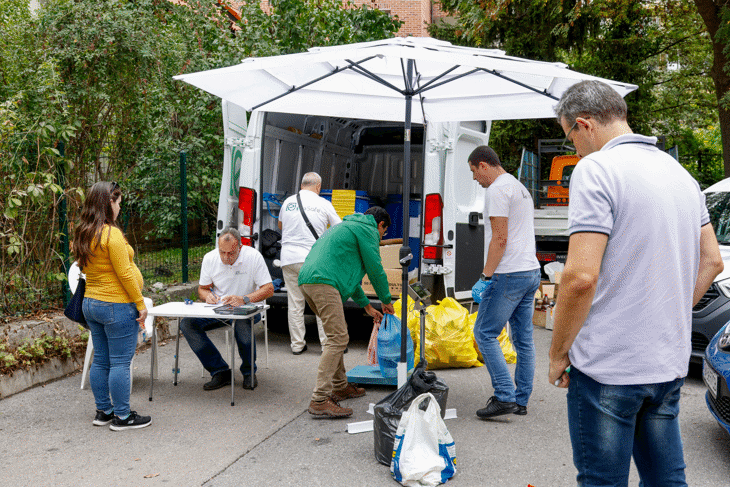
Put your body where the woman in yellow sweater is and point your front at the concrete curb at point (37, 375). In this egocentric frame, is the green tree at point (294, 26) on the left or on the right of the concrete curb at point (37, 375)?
right

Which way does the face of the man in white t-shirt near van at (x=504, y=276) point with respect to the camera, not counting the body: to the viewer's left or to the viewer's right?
to the viewer's left

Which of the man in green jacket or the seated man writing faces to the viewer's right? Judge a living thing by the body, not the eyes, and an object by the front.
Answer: the man in green jacket

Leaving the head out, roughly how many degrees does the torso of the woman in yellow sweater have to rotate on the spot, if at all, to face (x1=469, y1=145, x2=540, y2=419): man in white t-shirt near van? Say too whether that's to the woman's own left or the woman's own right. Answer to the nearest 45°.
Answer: approximately 45° to the woman's own right

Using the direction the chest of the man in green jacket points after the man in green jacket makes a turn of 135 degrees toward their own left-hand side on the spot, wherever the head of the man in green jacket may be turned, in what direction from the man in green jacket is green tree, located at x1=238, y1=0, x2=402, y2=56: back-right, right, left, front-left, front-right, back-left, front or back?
front-right

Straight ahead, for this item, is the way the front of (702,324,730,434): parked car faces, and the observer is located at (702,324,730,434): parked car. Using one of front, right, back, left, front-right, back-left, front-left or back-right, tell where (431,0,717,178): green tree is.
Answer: back-right

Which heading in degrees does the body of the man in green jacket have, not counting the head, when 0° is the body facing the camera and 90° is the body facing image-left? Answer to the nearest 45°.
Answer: approximately 270°

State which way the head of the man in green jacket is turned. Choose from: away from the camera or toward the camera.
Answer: away from the camera

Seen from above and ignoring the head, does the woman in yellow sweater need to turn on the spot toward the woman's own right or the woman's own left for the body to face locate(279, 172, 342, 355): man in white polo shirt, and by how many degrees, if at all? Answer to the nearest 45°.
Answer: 0° — they already face them

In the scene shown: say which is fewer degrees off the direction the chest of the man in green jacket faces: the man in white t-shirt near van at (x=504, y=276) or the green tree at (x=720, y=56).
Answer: the man in white t-shirt near van

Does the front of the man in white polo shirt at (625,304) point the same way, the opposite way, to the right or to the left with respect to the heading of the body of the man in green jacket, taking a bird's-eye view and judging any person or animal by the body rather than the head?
to the left

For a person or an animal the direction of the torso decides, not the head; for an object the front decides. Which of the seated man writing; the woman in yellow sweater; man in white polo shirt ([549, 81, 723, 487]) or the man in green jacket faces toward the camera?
the seated man writing

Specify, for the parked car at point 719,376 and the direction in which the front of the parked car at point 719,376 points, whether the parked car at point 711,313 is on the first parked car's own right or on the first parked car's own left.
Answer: on the first parked car's own right

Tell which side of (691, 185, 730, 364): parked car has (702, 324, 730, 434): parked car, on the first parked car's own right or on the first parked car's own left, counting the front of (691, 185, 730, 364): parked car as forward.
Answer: on the first parked car's own left
